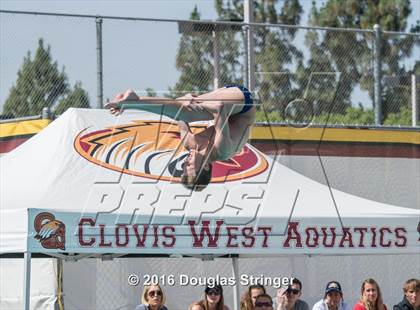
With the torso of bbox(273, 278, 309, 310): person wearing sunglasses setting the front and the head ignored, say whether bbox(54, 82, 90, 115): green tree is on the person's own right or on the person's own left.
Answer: on the person's own right

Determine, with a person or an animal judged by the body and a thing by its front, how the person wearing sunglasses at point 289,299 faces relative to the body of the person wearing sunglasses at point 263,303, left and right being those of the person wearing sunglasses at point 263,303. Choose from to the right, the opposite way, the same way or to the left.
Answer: the same way

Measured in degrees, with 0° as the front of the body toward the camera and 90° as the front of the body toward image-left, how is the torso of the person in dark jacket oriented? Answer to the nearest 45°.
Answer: approximately 315°

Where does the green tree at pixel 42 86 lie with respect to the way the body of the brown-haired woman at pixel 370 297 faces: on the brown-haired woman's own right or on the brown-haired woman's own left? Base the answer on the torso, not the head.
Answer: on the brown-haired woman's own right

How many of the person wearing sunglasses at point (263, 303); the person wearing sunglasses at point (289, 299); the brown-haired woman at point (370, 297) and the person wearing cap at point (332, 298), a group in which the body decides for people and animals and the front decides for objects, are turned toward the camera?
4

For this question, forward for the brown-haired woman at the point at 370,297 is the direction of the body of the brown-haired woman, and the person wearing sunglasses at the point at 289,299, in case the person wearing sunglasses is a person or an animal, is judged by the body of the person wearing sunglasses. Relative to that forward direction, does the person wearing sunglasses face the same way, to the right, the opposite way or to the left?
the same way

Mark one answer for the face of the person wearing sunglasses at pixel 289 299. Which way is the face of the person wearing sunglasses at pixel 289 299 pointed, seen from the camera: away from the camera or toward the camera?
toward the camera

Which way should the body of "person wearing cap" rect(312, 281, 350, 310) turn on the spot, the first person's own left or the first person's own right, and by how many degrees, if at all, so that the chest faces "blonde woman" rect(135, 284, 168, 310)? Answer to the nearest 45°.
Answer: approximately 45° to the first person's own right

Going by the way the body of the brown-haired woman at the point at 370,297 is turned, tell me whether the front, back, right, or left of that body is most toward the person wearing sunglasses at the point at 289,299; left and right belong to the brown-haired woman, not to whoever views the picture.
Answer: right

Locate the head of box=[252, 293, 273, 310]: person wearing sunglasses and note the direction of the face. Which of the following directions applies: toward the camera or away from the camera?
toward the camera

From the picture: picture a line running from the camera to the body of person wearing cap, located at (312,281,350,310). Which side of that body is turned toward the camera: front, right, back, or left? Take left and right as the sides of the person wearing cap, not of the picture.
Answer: front

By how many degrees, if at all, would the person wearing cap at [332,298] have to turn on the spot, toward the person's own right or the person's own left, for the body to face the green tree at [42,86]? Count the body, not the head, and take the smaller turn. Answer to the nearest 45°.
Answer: approximately 180°

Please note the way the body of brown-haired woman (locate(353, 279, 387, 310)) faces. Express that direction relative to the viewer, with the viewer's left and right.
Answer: facing the viewer
